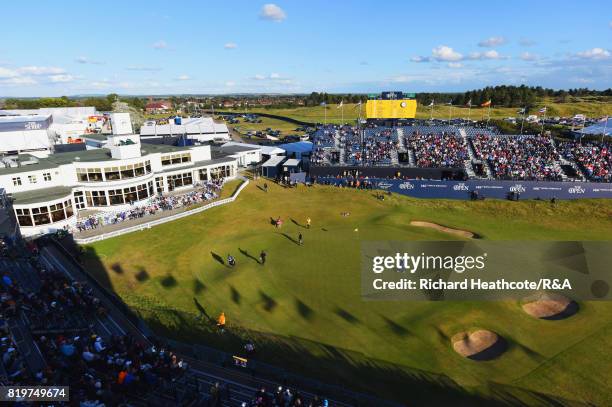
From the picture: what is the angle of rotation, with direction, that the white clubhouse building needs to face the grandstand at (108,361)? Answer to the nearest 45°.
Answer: approximately 45° to its right

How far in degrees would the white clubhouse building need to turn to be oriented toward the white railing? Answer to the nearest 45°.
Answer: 0° — it already faces it

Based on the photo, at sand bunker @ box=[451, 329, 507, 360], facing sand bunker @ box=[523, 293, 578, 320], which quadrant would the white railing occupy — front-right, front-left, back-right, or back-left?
back-left

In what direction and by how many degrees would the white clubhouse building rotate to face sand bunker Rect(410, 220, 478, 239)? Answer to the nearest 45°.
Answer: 0° — it already faces it

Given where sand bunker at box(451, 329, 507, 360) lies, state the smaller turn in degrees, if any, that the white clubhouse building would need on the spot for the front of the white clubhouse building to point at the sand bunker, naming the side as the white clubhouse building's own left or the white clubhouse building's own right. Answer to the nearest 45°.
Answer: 0° — it already faces it

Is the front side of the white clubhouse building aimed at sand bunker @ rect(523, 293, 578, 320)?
yes

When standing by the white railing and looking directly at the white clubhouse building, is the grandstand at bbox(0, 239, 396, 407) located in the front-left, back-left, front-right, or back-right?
back-left

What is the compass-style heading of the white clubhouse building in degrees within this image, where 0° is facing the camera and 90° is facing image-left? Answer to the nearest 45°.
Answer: approximately 315°
